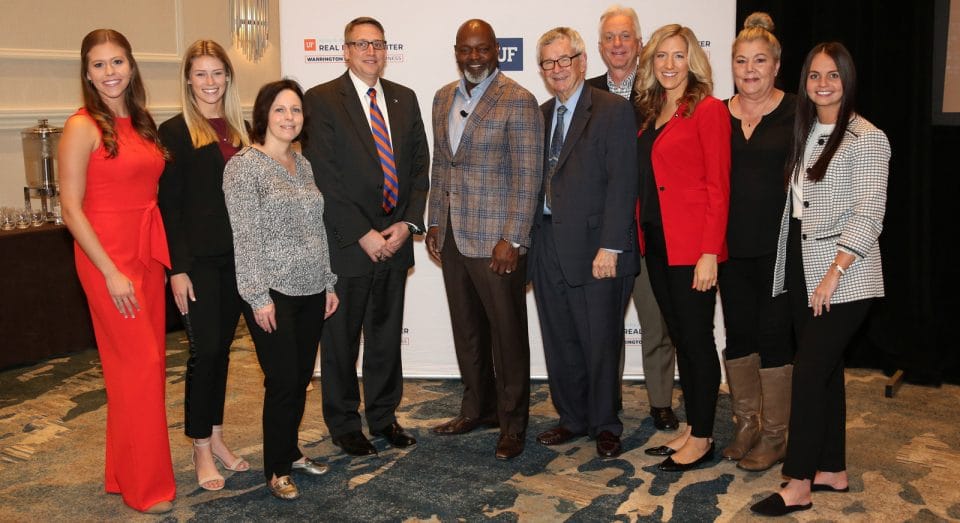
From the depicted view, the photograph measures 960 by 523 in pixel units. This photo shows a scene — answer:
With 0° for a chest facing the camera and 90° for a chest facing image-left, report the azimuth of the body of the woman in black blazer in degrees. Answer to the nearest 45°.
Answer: approximately 315°

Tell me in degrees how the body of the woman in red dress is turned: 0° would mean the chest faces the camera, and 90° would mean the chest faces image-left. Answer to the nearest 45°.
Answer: approximately 315°

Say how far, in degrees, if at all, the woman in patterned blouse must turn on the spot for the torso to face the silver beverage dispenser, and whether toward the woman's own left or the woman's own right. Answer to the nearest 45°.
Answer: approximately 180°

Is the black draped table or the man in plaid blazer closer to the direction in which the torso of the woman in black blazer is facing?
the man in plaid blazer

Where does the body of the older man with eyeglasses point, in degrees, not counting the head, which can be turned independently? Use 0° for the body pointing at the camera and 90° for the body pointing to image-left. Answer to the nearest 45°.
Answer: approximately 45°

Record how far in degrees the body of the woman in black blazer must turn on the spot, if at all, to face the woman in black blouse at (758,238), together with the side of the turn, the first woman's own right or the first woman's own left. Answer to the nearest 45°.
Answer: approximately 45° to the first woman's own left

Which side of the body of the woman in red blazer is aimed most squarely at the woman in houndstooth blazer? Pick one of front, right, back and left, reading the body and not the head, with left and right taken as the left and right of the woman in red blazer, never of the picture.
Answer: left

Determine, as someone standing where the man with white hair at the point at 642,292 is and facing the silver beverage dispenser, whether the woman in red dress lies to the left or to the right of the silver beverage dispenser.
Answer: left
